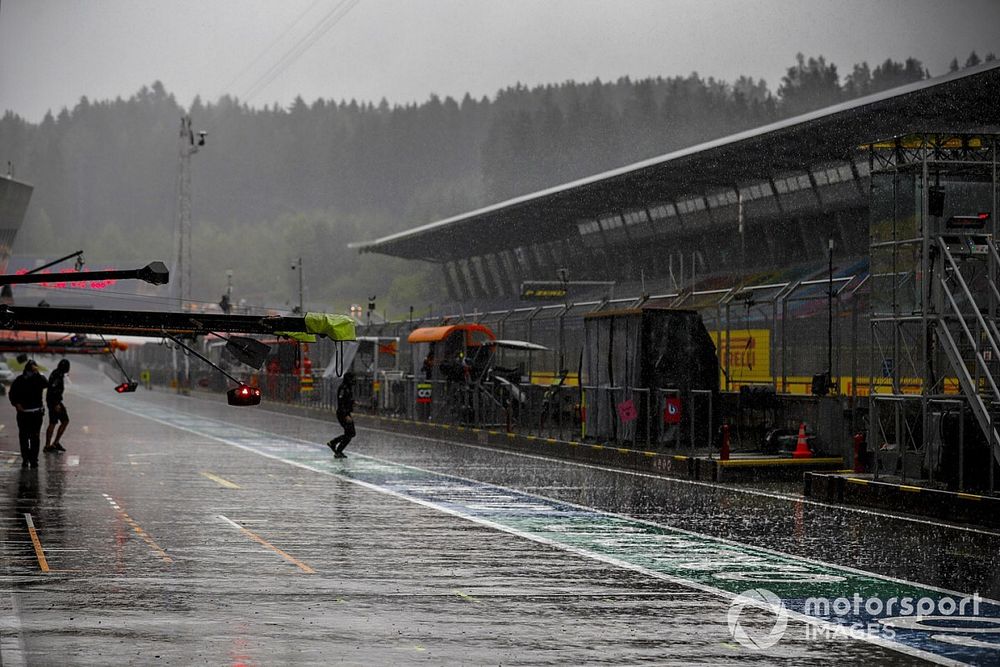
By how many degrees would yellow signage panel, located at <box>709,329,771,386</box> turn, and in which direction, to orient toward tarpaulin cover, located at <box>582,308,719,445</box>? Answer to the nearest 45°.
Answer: approximately 45° to its right

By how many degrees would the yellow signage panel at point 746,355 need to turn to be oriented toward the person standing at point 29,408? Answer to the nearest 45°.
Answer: approximately 45° to its right

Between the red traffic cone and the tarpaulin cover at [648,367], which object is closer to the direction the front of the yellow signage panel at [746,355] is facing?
the red traffic cone

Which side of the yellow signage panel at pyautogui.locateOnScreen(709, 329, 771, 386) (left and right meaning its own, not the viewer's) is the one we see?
front

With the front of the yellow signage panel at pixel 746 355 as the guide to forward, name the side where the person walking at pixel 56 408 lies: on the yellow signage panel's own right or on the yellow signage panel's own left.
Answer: on the yellow signage panel's own right

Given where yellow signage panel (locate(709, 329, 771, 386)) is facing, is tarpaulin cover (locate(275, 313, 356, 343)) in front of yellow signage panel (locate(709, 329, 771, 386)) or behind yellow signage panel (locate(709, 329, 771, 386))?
in front

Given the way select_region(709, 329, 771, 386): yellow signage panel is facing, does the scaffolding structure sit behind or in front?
in front
